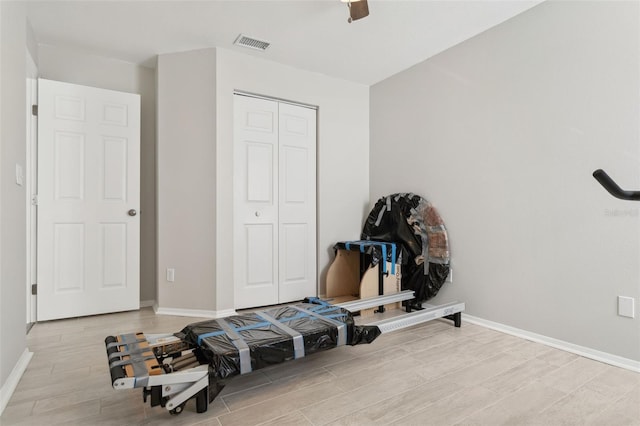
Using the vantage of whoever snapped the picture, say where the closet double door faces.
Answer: facing the viewer and to the right of the viewer

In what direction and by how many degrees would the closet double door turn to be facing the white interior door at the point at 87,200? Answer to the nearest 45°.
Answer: approximately 135° to its right
